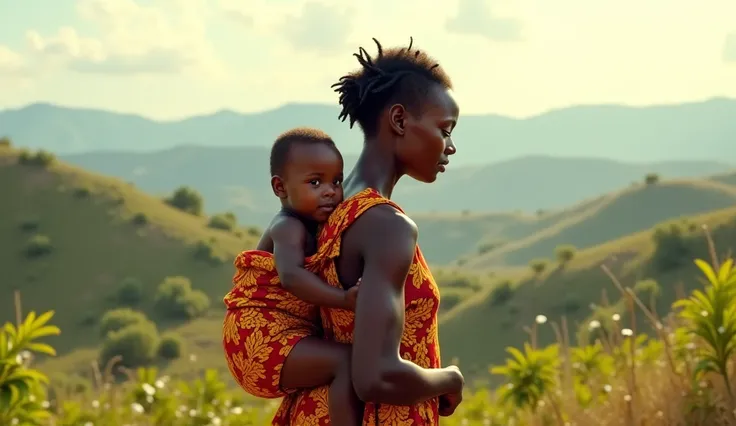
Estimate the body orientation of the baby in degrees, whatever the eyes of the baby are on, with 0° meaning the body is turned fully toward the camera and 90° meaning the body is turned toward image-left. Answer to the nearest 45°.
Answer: approximately 270°

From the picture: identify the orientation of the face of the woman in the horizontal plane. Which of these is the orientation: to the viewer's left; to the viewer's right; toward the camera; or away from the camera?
to the viewer's right

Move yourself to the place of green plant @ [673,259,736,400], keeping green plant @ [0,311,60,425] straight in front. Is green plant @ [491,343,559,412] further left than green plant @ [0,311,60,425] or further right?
right

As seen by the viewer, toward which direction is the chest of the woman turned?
to the viewer's right
